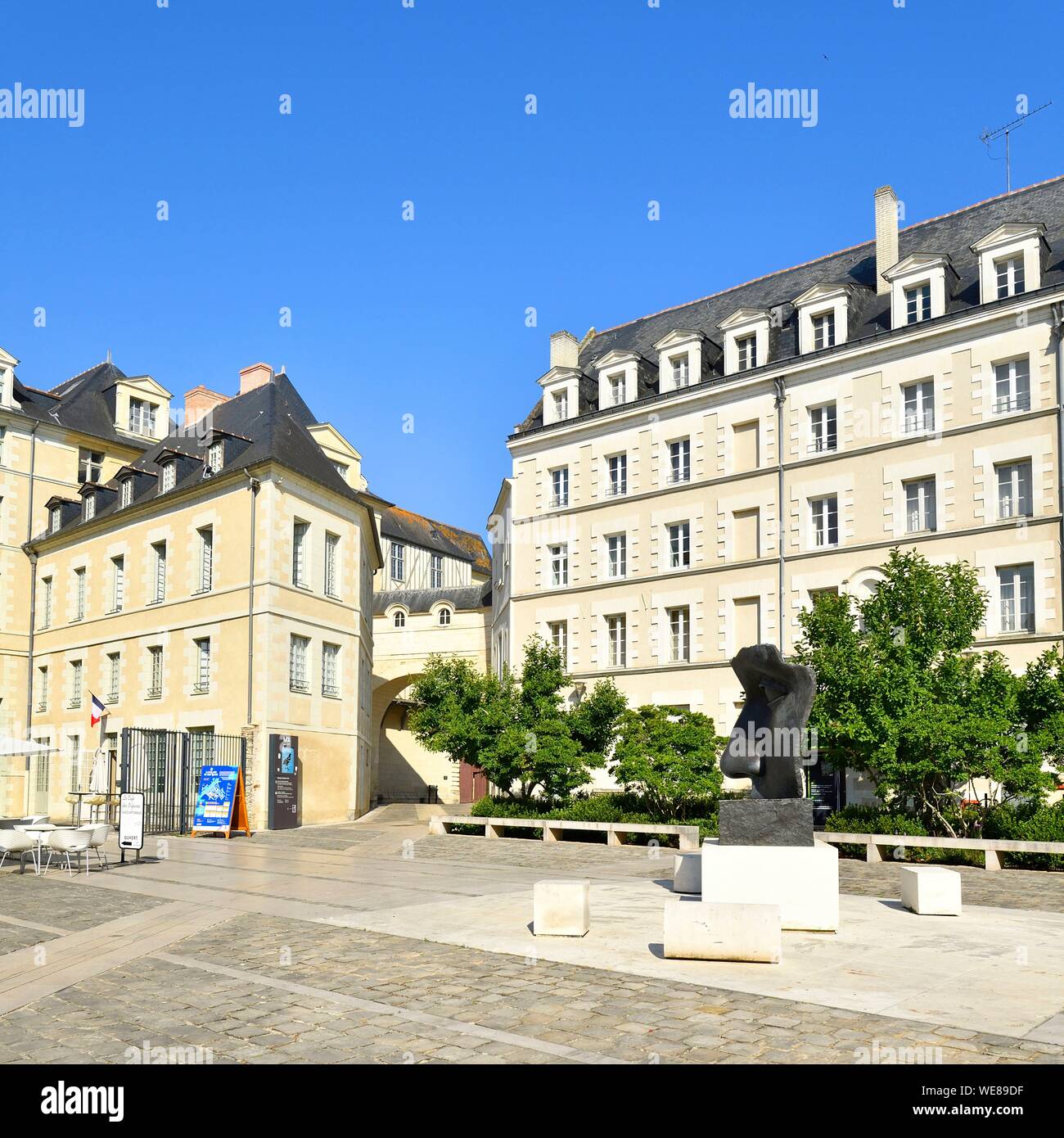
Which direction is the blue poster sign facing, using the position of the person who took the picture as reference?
facing the viewer

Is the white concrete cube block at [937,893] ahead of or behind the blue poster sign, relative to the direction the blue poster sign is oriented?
ahead

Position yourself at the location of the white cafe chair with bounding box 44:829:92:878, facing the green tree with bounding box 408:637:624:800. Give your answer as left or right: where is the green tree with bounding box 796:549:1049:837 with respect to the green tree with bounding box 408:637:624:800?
right

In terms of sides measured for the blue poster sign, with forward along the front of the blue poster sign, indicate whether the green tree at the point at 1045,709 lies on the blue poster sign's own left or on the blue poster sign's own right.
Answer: on the blue poster sign's own left

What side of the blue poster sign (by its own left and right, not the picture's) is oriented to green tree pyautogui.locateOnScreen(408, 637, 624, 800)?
left

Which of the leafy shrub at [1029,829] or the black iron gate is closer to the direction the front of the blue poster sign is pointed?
the leafy shrub

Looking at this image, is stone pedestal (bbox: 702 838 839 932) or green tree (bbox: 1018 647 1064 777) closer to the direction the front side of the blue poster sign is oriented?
the stone pedestal

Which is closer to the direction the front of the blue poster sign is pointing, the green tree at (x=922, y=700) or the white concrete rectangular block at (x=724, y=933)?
the white concrete rectangular block

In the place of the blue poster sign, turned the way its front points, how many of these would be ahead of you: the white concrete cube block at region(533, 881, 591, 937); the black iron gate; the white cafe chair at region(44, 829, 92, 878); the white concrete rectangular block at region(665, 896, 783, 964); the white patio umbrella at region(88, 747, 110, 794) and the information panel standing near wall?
3

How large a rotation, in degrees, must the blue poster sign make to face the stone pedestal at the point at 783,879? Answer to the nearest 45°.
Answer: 0° — it already faces it
